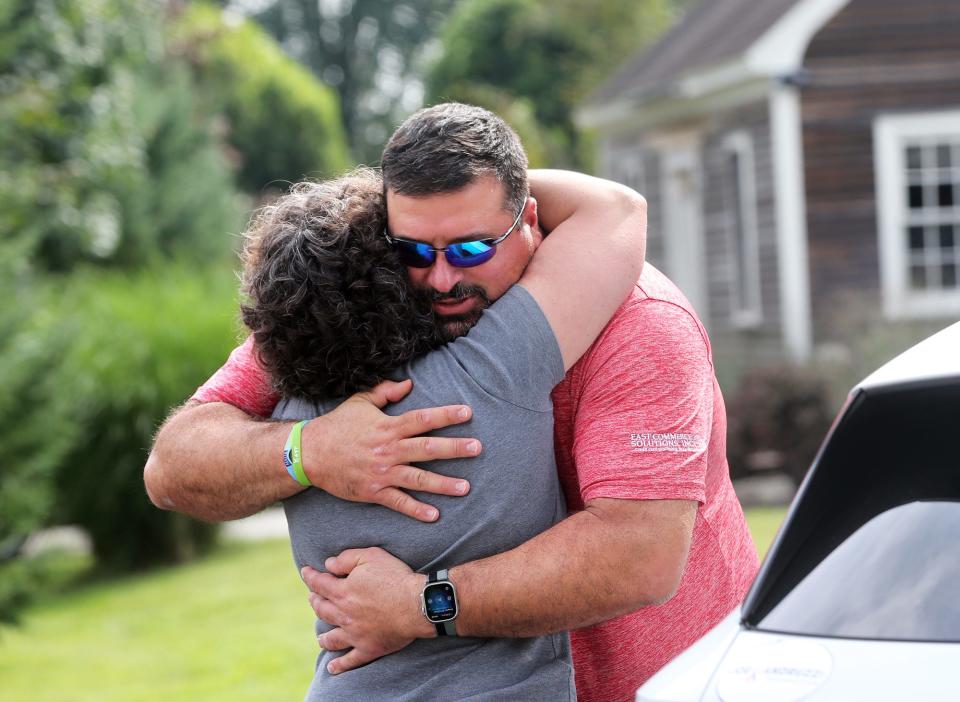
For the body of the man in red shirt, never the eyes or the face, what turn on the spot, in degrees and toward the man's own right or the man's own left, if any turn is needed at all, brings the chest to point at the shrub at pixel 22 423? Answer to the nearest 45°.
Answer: approximately 90° to the man's own right

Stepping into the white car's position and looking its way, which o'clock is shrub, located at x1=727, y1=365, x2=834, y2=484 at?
The shrub is roughly at 12 o'clock from the white car.

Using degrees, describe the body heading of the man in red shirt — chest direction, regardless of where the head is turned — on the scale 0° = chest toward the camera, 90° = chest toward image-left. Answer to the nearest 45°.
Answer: approximately 45°

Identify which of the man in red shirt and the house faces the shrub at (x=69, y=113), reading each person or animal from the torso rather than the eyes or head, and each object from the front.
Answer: the house

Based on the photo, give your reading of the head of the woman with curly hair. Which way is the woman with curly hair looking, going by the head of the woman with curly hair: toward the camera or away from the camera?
away from the camera

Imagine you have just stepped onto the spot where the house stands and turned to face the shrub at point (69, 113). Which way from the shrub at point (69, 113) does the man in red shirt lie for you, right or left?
left

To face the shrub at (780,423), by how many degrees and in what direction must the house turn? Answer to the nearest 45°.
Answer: approximately 45° to its left

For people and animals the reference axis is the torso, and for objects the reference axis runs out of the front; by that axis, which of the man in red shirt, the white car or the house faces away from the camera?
the white car

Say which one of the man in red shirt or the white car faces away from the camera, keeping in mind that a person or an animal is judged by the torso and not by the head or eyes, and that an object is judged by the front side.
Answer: the white car

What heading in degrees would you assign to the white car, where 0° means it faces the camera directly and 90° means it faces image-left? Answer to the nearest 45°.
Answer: approximately 180°

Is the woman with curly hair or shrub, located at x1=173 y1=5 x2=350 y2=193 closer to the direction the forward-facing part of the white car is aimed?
the shrub

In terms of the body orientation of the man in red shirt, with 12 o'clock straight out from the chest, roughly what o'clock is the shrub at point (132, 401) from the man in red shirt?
The shrub is roughly at 4 o'clock from the man in red shirt.
